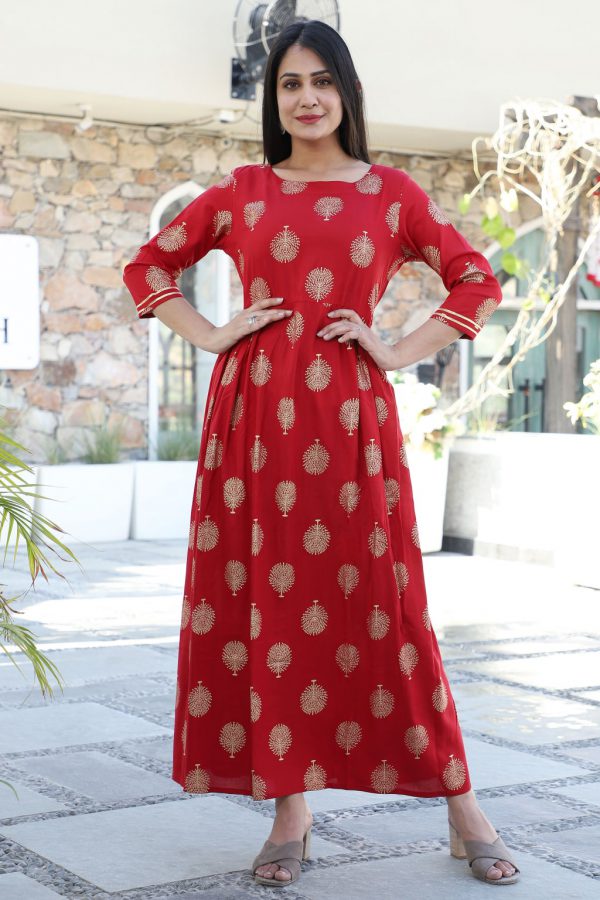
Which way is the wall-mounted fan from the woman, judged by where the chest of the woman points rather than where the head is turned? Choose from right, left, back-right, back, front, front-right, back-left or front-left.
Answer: back

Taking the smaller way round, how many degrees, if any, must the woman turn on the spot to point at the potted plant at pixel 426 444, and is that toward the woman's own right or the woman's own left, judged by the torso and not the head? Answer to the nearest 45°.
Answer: approximately 180°

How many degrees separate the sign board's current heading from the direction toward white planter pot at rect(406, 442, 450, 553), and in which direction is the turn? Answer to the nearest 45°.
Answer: approximately 45° to its left

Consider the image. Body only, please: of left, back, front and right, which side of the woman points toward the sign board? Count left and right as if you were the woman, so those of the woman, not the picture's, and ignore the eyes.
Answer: back

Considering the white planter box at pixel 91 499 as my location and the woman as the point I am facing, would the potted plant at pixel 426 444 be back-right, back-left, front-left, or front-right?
front-left

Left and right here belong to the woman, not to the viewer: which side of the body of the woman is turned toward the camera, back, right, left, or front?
front

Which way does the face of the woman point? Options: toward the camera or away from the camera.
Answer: toward the camera

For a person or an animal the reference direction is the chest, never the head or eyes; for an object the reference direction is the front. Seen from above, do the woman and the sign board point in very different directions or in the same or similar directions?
same or similar directions

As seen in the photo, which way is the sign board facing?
toward the camera

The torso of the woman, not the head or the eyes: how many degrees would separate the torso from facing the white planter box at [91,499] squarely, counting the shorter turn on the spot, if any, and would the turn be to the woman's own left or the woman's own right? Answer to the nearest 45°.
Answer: approximately 180°

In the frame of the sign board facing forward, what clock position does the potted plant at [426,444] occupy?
The potted plant is roughly at 10 o'clock from the sign board.

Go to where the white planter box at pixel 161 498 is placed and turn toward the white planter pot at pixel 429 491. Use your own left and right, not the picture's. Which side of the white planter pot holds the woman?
right
